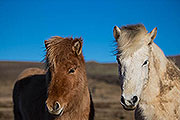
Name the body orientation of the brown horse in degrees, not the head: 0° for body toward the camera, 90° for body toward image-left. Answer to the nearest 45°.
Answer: approximately 315°

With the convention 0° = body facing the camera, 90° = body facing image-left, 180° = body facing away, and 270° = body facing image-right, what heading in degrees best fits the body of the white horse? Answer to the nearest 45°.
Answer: approximately 45°

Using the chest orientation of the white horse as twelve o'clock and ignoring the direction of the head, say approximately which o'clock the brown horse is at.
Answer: The brown horse is roughly at 2 o'clock from the white horse.
